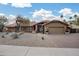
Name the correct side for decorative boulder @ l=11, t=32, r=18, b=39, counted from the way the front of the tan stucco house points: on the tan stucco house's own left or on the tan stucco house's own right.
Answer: on the tan stucco house's own right

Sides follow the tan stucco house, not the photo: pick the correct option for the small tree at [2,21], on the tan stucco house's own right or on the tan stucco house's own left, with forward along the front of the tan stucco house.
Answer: on the tan stucco house's own right

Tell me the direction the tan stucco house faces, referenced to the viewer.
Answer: facing the viewer

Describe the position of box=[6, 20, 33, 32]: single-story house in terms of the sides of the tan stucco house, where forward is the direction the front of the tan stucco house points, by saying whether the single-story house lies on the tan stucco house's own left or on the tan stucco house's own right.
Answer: on the tan stucco house's own right

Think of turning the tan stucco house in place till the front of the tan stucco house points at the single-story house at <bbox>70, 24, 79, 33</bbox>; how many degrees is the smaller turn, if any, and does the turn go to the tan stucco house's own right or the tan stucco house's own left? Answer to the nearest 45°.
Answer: approximately 90° to the tan stucco house's own left

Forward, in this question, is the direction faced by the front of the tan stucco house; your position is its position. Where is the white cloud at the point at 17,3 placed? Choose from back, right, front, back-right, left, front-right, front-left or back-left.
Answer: back
